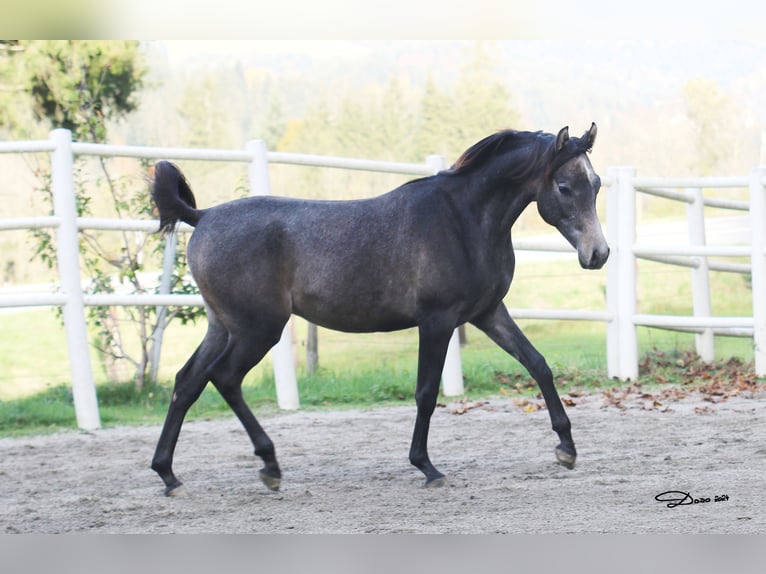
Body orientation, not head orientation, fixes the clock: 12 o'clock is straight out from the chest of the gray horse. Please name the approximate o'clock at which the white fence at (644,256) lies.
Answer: The white fence is roughly at 10 o'clock from the gray horse.

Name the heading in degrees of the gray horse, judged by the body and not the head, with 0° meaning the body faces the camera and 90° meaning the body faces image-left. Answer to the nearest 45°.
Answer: approximately 270°

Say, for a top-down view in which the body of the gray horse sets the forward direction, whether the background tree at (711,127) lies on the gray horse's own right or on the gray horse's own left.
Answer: on the gray horse's own left

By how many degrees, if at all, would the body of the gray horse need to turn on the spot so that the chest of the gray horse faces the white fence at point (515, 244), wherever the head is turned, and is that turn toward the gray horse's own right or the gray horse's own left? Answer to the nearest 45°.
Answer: approximately 90° to the gray horse's own left
